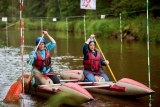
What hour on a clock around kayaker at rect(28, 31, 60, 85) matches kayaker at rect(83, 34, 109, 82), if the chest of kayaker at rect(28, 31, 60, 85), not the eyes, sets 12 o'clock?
kayaker at rect(83, 34, 109, 82) is roughly at 9 o'clock from kayaker at rect(28, 31, 60, 85).

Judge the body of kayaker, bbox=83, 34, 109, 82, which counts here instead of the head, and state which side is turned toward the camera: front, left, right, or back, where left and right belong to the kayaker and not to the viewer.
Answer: front

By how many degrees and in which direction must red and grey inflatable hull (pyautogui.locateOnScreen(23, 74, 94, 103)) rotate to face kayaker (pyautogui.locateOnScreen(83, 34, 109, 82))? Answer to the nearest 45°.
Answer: approximately 90° to its left

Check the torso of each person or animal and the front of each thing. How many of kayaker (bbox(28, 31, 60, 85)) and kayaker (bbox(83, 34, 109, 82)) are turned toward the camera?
2

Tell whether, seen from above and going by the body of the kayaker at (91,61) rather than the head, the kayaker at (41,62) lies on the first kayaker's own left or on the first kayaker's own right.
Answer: on the first kayaker's own right

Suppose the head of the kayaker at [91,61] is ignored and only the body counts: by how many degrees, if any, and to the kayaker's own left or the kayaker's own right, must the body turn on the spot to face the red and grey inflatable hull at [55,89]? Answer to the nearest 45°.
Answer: approximately 45° to the kayaker's own right

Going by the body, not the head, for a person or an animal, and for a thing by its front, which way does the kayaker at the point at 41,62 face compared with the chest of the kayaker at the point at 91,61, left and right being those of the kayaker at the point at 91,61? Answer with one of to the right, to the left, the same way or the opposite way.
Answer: the same way

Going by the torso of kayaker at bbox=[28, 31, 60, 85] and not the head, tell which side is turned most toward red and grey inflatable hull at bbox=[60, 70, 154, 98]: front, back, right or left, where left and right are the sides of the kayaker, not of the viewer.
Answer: left

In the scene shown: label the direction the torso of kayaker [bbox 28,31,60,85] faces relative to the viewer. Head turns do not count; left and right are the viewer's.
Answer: facing the viewer

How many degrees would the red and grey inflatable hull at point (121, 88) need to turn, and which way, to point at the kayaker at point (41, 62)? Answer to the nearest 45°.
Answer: approximately 135° to its right
